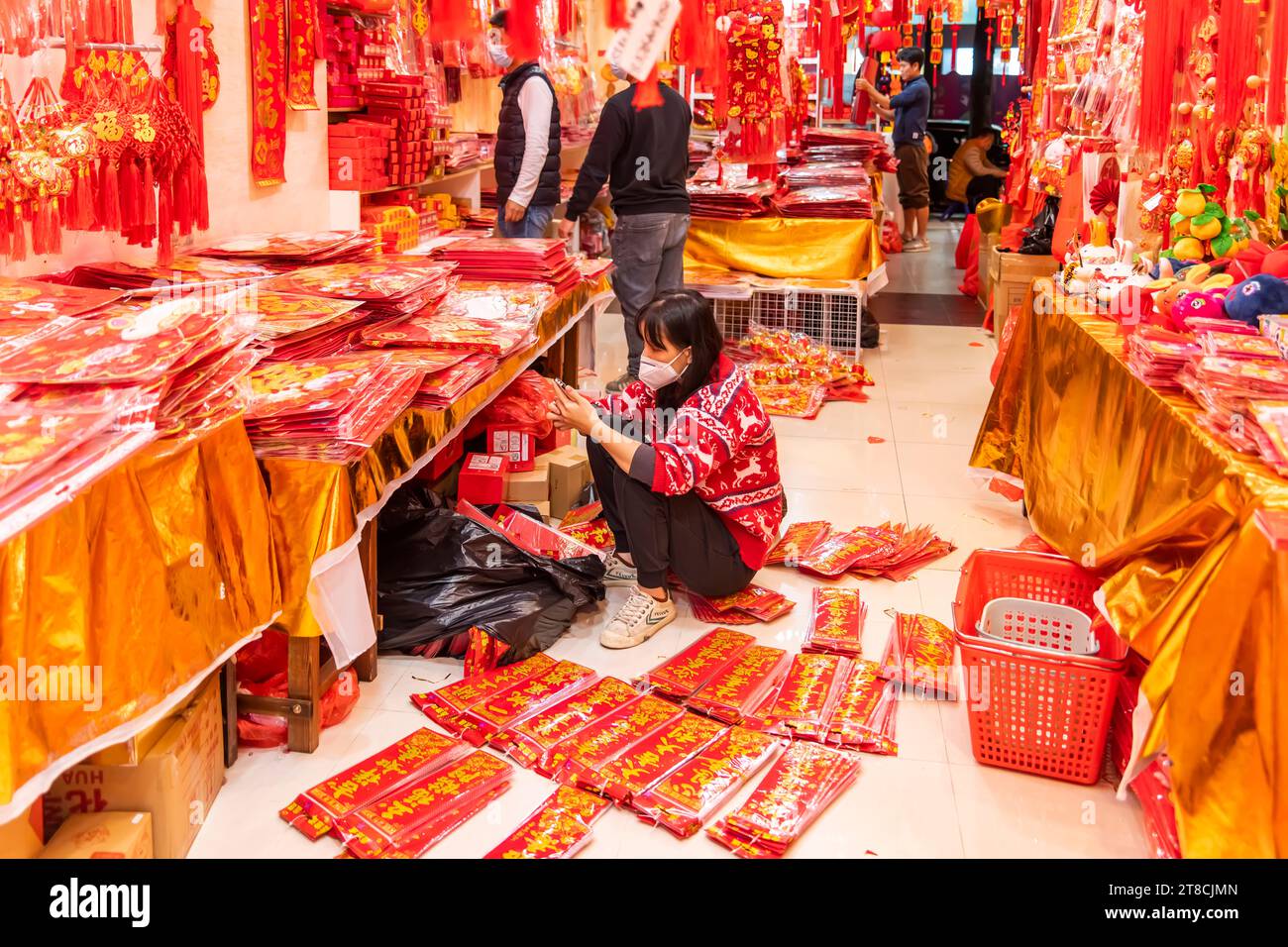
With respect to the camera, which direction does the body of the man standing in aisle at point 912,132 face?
to the viewer's left

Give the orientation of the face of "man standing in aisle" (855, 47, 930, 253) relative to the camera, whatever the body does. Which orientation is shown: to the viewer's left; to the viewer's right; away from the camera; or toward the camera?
to the viewer's left

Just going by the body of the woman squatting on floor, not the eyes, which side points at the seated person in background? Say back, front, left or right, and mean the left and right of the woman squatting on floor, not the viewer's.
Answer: right

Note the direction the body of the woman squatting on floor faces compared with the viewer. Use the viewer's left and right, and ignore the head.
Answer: facing to the left of the viewer

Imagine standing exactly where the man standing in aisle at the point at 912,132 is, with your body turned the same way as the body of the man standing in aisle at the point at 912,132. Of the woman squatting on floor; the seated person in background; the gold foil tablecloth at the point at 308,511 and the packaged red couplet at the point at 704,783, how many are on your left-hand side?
3

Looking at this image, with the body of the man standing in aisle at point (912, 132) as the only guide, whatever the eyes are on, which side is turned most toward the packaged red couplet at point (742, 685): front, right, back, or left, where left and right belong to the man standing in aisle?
left

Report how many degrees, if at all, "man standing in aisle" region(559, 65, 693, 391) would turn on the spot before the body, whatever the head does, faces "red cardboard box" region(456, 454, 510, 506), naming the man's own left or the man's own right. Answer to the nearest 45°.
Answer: approximately 135° to the man's own left

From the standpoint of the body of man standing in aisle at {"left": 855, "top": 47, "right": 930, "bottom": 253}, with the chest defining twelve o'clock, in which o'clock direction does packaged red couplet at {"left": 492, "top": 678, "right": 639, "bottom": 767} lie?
The packaged red couplet is roughly at 9 o'clock from the man standing in aisle.
